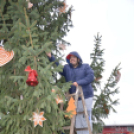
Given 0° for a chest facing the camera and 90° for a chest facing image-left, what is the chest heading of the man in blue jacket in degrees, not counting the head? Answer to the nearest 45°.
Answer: approximately 45°

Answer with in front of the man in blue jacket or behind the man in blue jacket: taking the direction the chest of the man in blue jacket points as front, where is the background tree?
behind

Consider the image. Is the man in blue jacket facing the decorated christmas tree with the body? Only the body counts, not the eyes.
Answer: yes

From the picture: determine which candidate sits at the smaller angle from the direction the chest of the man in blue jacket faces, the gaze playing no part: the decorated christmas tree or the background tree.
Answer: the decorated christmas tree
